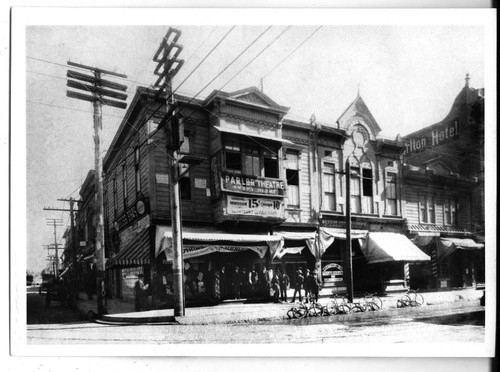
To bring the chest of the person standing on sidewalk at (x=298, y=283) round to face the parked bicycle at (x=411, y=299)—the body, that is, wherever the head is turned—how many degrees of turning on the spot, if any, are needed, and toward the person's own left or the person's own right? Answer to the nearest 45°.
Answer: approximately 90° to the person's own left

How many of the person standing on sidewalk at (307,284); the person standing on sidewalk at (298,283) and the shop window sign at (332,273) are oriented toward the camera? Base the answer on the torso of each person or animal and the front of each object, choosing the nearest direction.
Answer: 3

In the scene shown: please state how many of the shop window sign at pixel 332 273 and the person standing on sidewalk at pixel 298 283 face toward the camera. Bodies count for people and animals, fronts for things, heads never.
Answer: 2

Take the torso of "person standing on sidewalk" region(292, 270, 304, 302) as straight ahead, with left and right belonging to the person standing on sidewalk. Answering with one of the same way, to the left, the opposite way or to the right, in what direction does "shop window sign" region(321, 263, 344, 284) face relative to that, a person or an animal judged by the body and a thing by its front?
the same way

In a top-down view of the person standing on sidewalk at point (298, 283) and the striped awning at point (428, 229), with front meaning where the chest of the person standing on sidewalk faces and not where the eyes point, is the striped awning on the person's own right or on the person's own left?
on the person's own left

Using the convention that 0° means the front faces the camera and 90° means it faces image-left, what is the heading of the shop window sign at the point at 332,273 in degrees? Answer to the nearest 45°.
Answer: approximately 0°

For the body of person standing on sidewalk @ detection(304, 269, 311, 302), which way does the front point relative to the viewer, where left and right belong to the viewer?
facing the viewer

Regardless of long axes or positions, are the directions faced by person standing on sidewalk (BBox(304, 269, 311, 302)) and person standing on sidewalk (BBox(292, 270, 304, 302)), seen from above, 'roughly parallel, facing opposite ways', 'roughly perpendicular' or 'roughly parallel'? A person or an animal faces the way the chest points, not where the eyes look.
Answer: roughly parallel

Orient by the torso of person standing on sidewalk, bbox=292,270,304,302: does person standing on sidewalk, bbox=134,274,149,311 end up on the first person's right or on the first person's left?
on the first person's right

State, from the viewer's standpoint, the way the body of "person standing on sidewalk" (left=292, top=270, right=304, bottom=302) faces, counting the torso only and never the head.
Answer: toward the camera

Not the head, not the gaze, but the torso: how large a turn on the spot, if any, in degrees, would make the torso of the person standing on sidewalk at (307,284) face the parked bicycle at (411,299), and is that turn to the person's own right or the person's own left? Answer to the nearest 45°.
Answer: approximately 90° to the person's own left

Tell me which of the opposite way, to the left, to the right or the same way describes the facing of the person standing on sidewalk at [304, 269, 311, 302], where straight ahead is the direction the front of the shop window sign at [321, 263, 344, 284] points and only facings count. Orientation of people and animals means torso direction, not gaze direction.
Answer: the same way
